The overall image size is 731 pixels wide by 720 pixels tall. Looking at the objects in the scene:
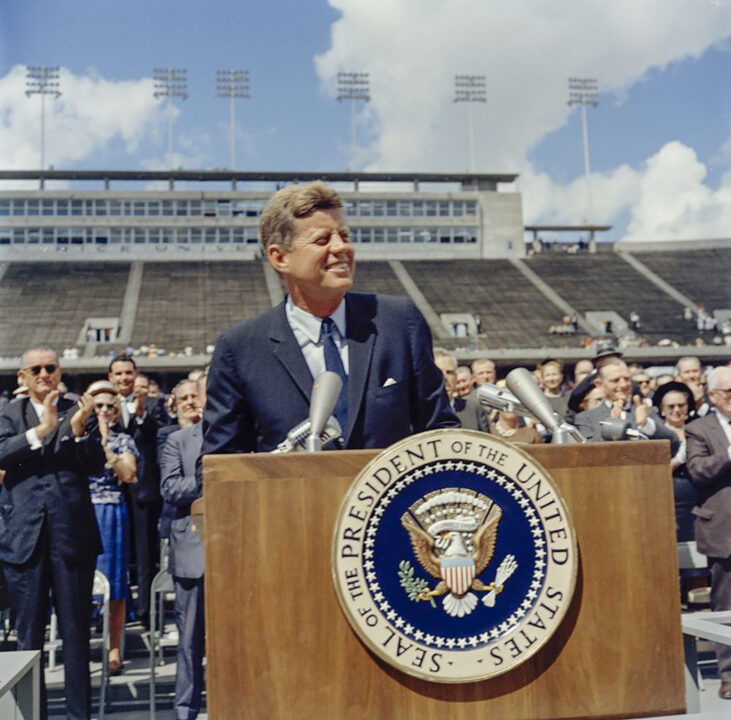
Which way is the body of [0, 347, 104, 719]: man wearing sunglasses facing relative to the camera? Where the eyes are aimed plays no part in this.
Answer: toward the camera

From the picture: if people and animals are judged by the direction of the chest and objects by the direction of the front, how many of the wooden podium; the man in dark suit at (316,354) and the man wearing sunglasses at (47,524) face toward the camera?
3

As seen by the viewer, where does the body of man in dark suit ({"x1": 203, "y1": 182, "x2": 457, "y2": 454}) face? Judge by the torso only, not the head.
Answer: toward the camera

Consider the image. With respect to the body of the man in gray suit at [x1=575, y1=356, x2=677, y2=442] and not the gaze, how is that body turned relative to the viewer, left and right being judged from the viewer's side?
facing the viewer and to the right of the viewer

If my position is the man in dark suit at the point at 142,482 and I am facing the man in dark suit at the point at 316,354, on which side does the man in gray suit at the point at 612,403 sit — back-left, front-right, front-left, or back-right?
front-left

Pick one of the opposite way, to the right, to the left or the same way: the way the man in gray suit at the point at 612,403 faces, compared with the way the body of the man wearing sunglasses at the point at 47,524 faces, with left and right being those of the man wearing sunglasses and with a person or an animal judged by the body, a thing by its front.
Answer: the same way

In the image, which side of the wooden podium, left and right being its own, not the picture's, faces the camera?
front

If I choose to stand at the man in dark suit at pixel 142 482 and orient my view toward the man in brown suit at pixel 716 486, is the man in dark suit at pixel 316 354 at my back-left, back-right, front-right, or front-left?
front-right

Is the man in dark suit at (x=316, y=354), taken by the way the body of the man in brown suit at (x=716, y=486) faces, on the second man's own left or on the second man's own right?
on the second man's own right

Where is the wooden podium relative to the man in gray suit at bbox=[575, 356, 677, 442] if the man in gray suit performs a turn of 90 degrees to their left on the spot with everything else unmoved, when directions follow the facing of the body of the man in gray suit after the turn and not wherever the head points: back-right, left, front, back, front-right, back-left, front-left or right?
back-right

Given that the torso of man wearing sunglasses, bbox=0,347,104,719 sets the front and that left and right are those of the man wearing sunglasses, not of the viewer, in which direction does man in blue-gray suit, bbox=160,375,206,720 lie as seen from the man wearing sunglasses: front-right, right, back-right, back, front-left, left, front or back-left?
left

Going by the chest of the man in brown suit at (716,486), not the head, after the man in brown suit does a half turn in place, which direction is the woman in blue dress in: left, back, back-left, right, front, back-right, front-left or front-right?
front-left

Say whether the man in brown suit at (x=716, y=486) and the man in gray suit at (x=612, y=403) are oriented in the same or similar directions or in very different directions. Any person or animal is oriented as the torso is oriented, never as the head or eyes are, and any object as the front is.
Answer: same or similar directions
